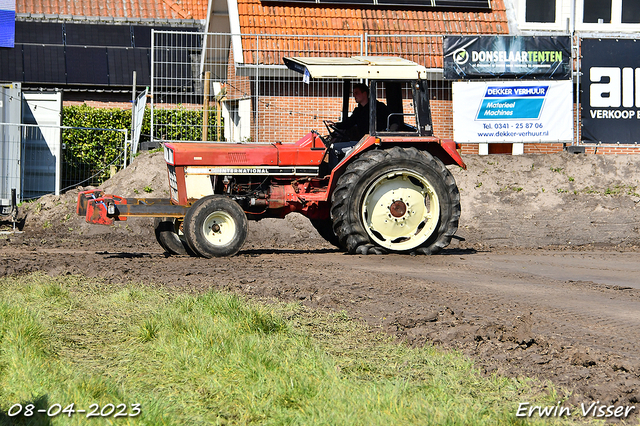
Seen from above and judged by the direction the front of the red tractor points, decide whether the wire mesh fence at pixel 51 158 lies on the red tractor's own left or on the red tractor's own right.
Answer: on the red tractor's own right

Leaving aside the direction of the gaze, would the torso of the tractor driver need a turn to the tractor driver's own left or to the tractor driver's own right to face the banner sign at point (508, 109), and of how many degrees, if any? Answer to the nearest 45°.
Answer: approximately 135° to the tractor driver's own right

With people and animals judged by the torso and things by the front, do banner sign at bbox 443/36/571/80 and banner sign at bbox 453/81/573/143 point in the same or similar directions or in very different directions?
same or similar directions

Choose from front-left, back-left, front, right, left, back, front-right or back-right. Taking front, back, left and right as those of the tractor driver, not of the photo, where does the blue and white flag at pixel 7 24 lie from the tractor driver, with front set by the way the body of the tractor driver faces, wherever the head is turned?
front-right

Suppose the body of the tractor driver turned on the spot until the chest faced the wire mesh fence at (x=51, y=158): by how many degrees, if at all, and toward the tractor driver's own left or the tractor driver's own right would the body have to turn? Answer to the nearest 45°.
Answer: approximately 45° to the tractor driver's own right

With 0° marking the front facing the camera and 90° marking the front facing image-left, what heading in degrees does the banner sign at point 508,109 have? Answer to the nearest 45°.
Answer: approximately 0°

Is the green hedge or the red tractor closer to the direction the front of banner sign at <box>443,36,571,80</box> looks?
the red tractor

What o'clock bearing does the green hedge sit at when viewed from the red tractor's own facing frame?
The green hedge is roughly at 2 o'clock from the red tractor.

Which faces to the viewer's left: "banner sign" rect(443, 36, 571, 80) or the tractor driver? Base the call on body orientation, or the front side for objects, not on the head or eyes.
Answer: the tractor driver

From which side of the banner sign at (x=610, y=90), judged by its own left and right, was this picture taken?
front

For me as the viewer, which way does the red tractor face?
facing to the left of the viewer

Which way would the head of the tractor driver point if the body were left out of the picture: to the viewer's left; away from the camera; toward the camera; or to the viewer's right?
to the viewer's left

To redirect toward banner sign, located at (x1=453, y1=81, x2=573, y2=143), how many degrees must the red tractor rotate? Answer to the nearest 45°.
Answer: approximately 135° to its right

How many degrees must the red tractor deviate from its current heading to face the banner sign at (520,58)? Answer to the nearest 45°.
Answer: approximately 135° to its right

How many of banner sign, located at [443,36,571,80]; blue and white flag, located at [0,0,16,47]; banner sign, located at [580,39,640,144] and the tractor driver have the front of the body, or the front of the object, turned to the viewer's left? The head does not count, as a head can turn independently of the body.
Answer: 1

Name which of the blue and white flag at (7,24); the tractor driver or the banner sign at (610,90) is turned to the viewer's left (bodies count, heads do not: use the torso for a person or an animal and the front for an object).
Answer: the tractor driver
